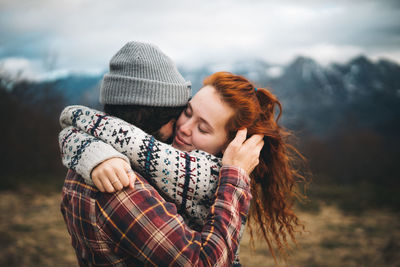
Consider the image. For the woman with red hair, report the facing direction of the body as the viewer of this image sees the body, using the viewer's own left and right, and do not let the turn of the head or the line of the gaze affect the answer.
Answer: facing the viewer and to the left of the viewer

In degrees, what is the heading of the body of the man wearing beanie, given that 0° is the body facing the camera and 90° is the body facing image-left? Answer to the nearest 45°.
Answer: approximately 225°

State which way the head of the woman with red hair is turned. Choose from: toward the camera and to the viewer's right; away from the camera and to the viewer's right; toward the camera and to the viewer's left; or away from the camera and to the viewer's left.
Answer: toward the camera and to the viewer's left

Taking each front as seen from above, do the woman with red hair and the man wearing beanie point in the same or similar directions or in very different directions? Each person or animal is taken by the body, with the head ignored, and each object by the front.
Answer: very different directions
